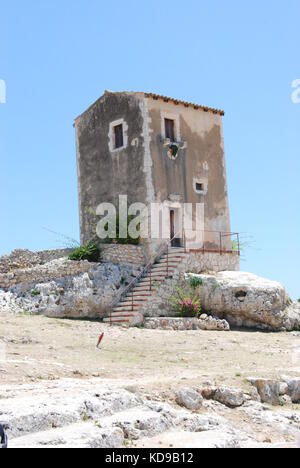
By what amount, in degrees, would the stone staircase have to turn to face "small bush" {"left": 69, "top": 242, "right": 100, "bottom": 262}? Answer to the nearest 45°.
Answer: approximately 90° to its right

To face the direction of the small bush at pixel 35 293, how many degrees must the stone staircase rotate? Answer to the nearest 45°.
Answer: approximately 45° to its right

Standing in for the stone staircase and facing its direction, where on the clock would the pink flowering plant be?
The pink flowering plant is roughly at 8 o'clock from the stone staircase.

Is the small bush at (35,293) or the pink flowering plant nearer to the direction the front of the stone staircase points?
the small bush

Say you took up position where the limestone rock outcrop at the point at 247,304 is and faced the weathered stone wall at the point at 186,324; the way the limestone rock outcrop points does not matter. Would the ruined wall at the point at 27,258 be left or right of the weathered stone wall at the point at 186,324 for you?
right

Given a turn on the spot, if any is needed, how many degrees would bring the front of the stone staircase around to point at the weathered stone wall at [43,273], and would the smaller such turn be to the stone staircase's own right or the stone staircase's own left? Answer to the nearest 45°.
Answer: approximately 45° to the stone staircase's own right

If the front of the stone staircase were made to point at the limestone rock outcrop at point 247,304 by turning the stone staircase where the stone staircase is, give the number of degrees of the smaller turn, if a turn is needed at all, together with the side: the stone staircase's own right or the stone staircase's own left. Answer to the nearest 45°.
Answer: approximately 135° to the stone staircase's own left

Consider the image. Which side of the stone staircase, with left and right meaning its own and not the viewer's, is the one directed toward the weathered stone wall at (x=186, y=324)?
left

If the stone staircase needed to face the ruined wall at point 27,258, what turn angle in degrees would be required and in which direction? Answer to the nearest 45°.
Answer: approximately 90° to its right
